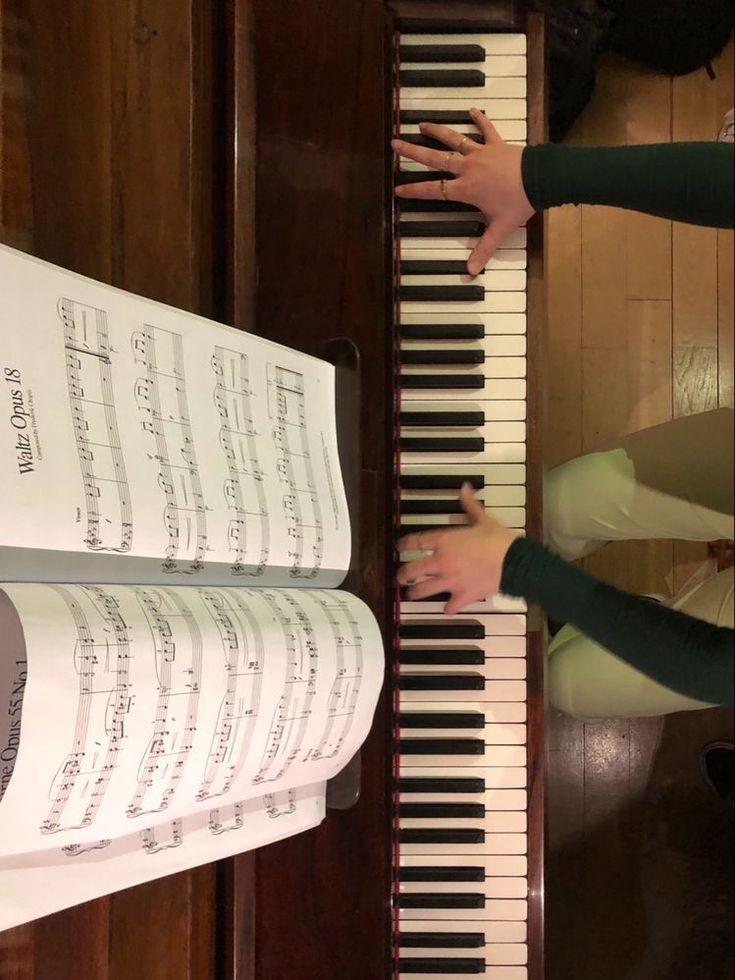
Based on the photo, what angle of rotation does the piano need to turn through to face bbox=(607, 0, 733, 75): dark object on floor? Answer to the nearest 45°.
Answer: approximately 45° to its left

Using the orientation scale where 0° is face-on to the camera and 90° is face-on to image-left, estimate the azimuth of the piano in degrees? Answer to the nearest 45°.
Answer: approximately 270°

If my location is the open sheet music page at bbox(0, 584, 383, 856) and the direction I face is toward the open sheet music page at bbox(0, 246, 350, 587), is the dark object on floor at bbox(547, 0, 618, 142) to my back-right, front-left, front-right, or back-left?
front-right
